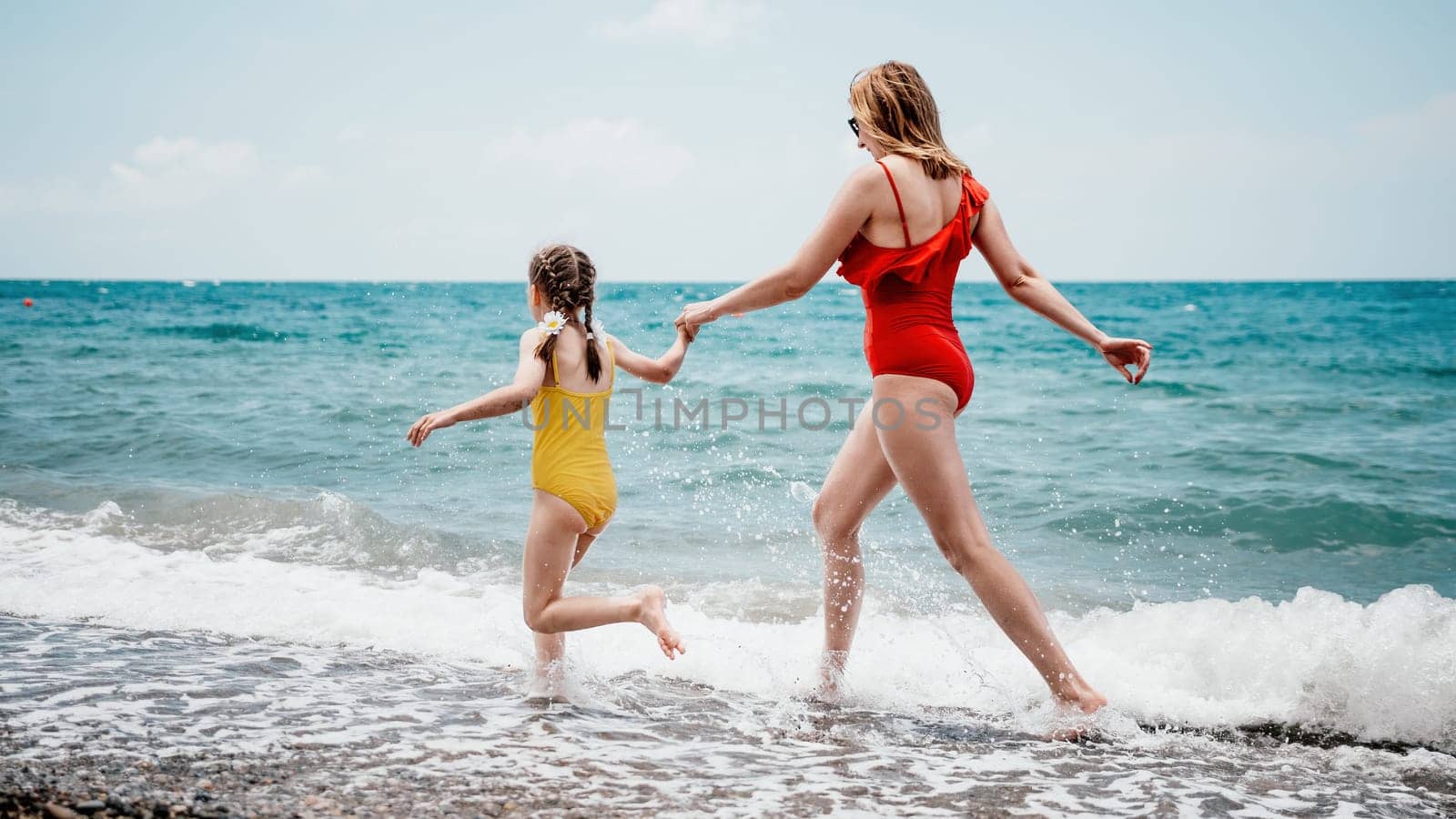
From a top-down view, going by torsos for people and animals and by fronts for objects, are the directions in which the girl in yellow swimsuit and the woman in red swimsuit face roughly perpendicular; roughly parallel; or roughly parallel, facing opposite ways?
roughly parallel

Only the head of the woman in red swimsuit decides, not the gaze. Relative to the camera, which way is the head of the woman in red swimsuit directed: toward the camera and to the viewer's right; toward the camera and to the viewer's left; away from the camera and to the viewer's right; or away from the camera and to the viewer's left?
away from the camera and to the viewer's left

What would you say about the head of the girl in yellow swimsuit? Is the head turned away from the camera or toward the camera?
away from the camera

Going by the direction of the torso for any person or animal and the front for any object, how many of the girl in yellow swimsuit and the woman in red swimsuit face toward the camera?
0

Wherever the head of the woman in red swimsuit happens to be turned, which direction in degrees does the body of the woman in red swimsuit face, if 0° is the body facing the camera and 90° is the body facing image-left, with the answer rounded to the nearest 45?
approximately 135°

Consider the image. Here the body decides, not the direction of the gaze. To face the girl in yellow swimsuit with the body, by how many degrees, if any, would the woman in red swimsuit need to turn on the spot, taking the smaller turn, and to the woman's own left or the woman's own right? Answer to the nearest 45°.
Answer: approximately 45° to the woman's own left

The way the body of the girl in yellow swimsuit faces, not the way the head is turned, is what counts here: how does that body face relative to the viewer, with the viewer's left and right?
facing away from the viewer and to the left of the viewer

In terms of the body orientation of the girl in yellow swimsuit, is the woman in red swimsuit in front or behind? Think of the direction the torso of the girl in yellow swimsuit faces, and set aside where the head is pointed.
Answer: behind
